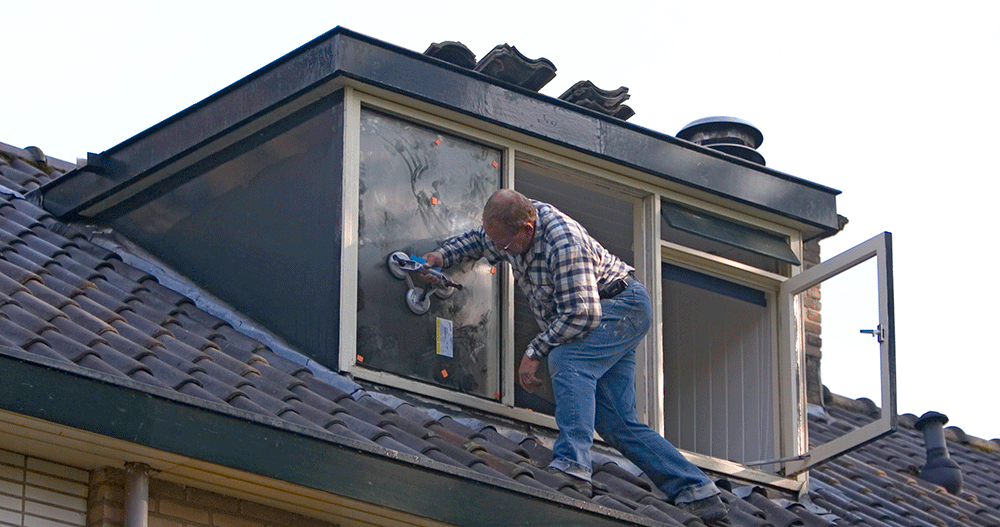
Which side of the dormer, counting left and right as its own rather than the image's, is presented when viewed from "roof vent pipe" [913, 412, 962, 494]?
left

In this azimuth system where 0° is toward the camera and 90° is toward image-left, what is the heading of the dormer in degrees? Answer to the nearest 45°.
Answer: approximately 315°
